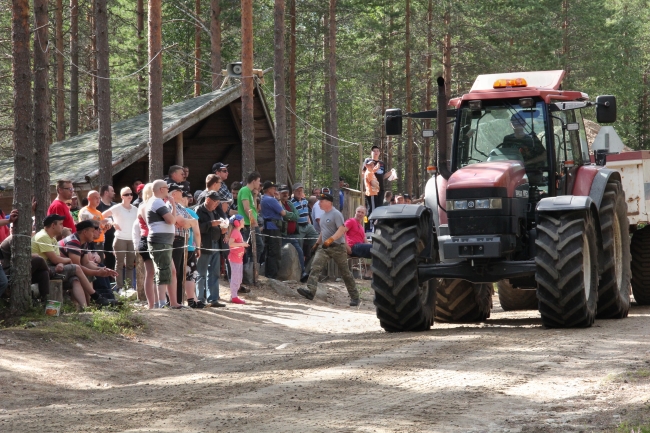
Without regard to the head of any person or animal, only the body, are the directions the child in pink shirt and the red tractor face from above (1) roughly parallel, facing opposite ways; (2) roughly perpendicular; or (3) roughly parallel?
roughly perpendicular

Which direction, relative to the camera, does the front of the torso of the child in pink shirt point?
to the viewer's right

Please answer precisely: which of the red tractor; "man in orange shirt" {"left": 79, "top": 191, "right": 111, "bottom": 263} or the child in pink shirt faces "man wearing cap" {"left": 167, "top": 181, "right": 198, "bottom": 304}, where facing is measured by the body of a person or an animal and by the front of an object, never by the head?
the man in orange shirt

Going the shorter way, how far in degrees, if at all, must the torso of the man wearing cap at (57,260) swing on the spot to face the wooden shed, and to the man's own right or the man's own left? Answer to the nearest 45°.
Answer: approximately 90° to the man's own left

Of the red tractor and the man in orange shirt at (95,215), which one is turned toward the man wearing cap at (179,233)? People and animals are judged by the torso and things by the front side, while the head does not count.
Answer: the man in orange shirt

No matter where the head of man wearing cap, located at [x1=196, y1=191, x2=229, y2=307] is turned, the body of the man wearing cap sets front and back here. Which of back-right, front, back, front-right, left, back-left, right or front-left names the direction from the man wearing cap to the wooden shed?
back-left

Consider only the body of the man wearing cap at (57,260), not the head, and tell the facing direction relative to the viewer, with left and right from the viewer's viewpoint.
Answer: facing to the right of the viewer

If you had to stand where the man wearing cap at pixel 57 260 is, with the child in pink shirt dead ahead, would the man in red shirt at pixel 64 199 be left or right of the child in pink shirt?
left

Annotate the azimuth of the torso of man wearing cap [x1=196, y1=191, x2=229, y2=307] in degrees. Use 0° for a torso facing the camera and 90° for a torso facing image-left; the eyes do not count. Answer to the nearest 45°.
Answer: approximately 315°

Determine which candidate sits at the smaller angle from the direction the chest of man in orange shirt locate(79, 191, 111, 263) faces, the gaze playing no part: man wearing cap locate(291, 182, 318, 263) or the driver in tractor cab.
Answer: the driver in tractor cab

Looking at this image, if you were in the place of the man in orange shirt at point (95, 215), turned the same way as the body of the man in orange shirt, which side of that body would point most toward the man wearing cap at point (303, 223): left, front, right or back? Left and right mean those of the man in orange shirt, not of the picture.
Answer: left
